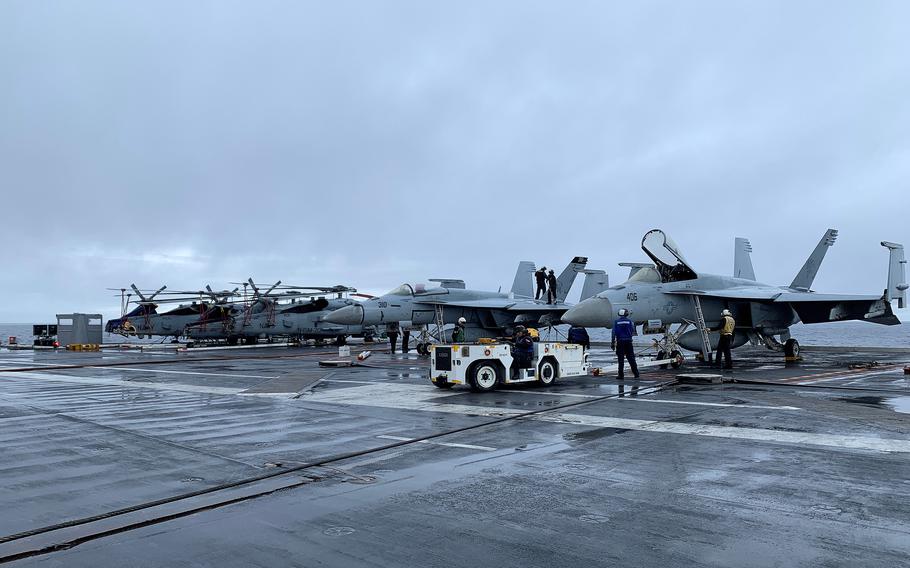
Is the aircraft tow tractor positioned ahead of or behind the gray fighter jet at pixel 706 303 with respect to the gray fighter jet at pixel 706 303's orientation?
ahead

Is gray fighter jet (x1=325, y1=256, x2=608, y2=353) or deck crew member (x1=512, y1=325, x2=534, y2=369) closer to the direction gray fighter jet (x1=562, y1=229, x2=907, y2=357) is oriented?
the deck crew member

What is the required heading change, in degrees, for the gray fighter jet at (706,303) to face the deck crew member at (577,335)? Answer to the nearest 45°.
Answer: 0° — it already faces them

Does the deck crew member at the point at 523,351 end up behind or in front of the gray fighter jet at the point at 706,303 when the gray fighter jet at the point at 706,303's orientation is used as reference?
in front

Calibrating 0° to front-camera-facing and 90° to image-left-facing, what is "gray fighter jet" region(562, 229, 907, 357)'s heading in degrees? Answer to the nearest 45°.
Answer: approximately 45°
